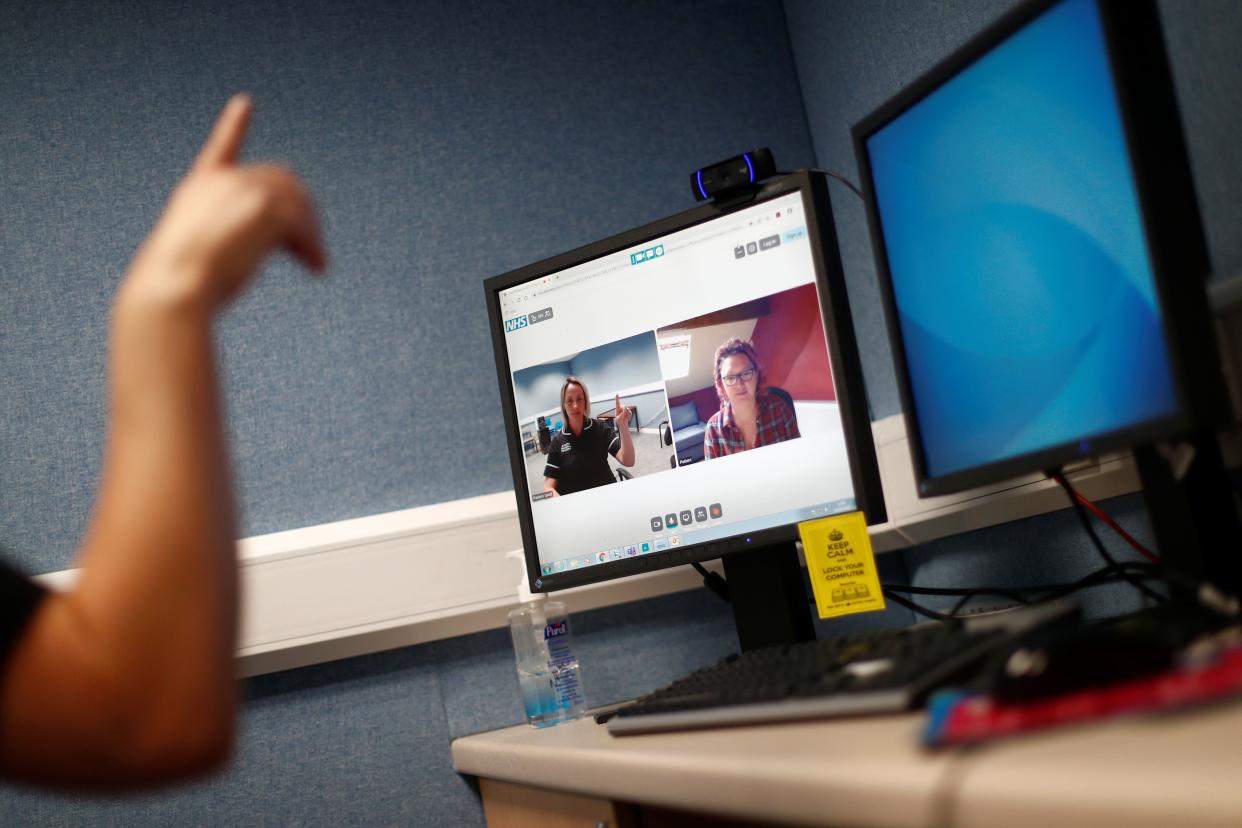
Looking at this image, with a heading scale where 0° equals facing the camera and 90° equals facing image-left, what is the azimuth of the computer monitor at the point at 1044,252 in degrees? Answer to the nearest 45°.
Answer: approximately 45°

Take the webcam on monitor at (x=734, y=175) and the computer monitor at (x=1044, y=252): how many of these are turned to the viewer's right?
0

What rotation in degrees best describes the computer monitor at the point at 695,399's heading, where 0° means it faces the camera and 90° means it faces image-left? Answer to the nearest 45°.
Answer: approximately 45°

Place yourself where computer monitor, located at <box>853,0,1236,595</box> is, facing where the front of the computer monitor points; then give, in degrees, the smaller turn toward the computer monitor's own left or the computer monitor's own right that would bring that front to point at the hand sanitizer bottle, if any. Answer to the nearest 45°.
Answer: approximately 90° to the computer monitor's own right
